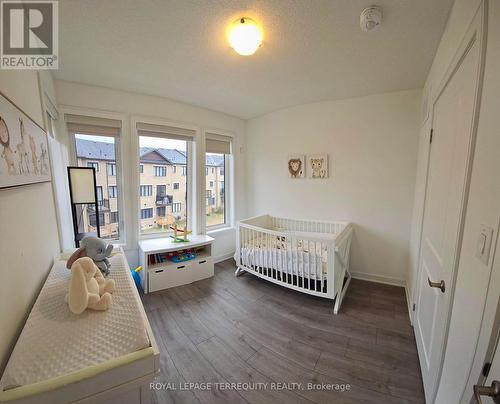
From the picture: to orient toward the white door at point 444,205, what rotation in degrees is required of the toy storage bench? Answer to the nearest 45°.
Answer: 0° — it already faces it

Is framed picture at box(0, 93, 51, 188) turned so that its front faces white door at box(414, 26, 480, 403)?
yes

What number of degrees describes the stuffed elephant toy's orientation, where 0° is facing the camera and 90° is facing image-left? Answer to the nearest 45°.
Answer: approximately 315°

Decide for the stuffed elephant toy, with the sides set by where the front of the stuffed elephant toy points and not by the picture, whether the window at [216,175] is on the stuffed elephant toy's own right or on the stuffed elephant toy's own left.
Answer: on the stuffed elephant toy's own left

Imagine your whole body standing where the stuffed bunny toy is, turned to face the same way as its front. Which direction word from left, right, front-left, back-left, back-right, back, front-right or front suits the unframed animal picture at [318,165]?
front-left

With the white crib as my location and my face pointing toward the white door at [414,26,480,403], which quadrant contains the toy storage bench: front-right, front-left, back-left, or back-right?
back-right

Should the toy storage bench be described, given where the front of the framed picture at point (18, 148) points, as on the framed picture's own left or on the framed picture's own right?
on the framed picture's own left

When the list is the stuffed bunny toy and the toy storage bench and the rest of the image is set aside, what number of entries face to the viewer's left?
0

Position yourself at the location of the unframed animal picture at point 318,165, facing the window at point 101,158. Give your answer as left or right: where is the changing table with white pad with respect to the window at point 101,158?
left

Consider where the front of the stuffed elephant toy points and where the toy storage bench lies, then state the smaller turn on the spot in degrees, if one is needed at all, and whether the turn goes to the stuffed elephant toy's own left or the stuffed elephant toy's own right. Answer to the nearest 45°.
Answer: approximately 90° to the stuffed elephant toy's own left
